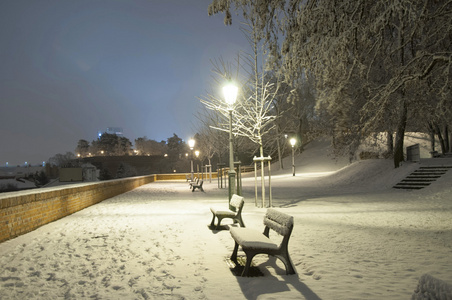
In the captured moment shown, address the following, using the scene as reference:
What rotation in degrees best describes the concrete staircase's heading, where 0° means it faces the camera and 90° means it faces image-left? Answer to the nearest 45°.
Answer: approximately 45°

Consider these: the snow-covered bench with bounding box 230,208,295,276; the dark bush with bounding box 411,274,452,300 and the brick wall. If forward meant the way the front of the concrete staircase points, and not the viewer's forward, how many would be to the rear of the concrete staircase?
0

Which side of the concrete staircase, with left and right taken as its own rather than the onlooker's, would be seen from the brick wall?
front

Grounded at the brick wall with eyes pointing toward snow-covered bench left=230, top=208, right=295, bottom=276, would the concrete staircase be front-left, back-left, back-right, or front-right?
front-left

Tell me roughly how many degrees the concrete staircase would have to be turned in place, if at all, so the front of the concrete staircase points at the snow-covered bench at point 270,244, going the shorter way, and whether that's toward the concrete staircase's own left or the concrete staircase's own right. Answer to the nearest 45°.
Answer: approximately 45° to the concrete staircase's own left

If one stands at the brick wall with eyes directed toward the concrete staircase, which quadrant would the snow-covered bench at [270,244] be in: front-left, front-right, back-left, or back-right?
front-right

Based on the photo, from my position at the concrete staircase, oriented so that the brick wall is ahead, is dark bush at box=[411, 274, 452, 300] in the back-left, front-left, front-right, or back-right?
front-left

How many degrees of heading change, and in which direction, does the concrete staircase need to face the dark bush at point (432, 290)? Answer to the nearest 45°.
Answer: approximately 45° to its left
